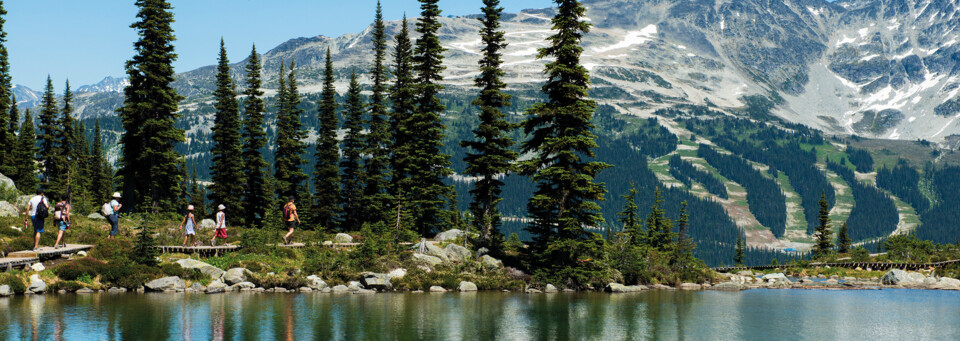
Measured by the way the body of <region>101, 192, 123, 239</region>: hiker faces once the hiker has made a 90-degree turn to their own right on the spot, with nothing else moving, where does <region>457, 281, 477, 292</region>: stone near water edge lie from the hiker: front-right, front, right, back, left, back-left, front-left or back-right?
left

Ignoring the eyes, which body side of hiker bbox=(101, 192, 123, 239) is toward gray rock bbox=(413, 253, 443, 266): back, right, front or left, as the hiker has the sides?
front

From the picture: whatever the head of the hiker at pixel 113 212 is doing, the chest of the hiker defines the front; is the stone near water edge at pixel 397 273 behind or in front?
in front

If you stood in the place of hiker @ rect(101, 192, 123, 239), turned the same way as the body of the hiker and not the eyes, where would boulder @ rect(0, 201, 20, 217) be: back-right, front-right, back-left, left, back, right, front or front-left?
back-left

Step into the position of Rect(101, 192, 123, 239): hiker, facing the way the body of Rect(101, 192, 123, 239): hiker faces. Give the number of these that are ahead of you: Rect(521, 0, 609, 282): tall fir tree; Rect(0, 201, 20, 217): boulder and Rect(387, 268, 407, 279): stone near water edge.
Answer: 2

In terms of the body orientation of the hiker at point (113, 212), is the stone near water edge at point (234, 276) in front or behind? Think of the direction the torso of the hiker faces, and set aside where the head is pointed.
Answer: in front

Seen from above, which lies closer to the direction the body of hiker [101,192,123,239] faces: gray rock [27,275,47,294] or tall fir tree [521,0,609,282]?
the tall fir tree

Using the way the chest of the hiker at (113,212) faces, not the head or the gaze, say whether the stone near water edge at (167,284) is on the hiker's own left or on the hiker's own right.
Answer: on the hiker's own right

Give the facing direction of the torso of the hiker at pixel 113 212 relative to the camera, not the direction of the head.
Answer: to the viewer's right

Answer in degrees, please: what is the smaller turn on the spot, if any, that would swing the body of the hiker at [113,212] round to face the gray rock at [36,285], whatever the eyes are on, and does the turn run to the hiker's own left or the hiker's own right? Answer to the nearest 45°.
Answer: approximately 135° to the hiker's own right

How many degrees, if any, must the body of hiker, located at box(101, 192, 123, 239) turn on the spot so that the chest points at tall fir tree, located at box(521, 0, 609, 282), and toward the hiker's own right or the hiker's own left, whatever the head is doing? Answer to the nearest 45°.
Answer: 0° — they already face it

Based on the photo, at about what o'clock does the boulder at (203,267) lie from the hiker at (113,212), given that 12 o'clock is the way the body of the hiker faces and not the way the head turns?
The boulder is roughly at 1 o'clock from the hiker.

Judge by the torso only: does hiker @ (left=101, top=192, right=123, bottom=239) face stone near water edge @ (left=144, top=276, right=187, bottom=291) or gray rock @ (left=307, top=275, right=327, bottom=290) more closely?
the gray rock
